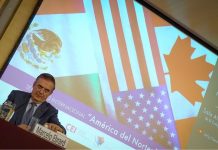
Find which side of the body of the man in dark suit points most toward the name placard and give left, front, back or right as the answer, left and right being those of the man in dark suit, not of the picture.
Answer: front

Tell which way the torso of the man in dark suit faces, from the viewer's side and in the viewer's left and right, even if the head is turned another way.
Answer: facing the viewer
